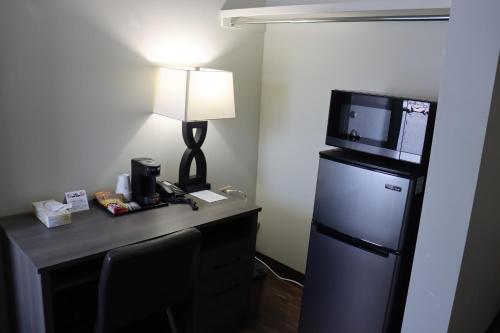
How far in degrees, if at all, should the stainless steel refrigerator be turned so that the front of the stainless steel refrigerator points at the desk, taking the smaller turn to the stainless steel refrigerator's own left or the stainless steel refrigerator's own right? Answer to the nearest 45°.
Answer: approximately 45° to the stainless steel refrigerator's own right

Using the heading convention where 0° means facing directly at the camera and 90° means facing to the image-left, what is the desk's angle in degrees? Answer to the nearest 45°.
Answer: approximately 315°

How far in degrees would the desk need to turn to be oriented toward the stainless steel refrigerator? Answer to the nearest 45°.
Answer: approximately 45° to its left

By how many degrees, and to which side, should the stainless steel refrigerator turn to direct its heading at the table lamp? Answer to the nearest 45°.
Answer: approximately 45° to its right

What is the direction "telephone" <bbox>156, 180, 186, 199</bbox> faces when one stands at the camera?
facing the viewer and to the right of the viewer

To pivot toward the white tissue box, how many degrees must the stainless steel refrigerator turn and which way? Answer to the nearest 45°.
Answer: approximately 45° to its right

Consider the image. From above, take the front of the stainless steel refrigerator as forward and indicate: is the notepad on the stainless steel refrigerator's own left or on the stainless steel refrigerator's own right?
on the stainless steel refrigerator's own right
